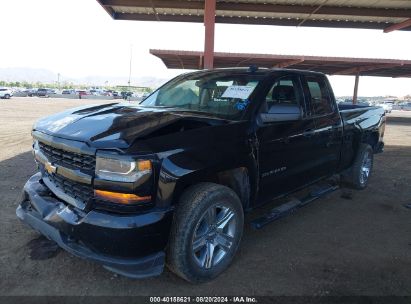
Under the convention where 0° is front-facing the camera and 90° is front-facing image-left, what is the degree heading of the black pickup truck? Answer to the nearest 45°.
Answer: approximately 45°

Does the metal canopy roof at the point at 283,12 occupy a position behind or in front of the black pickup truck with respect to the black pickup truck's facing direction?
behind
